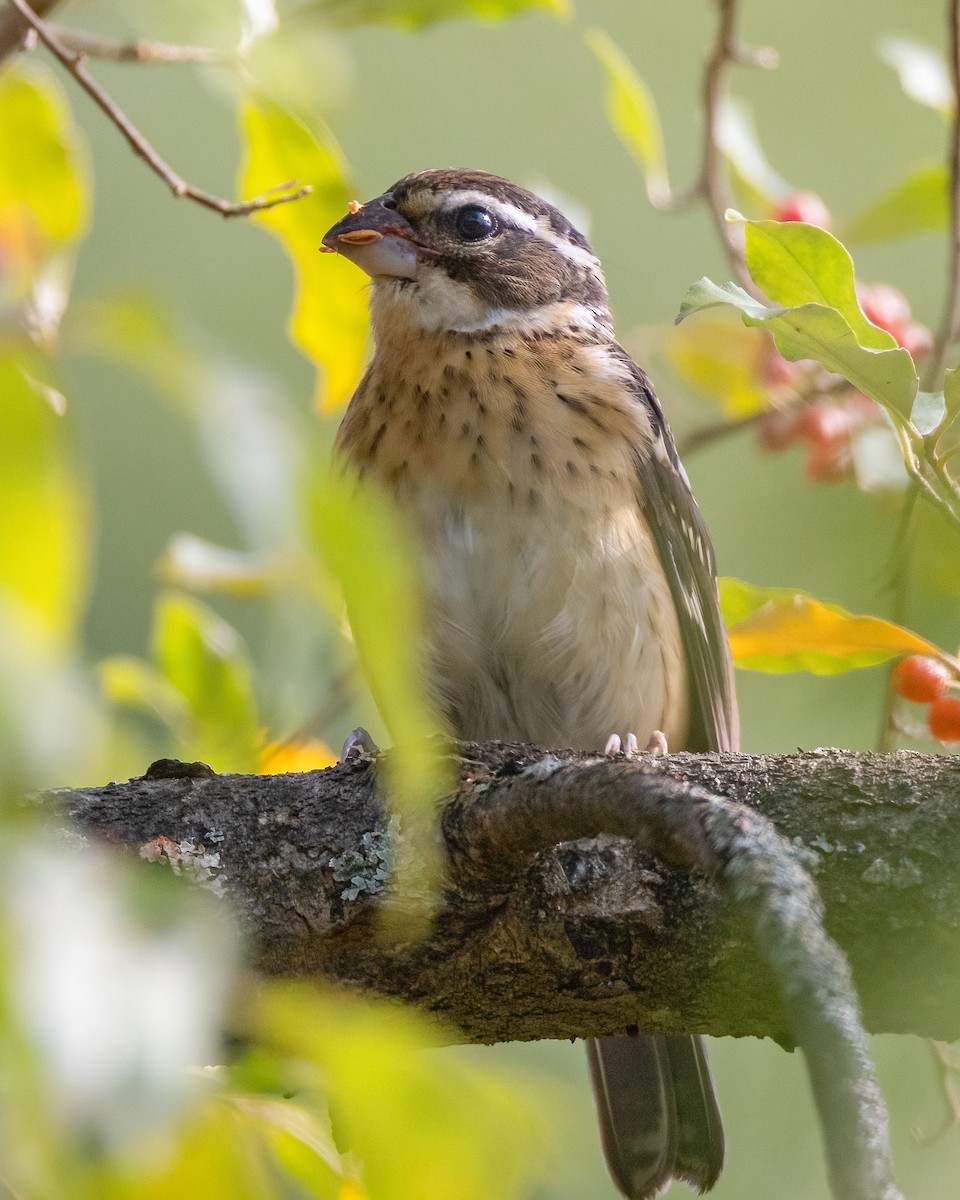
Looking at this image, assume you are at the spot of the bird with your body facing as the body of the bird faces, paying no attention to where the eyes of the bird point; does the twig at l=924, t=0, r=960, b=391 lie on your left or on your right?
on your left

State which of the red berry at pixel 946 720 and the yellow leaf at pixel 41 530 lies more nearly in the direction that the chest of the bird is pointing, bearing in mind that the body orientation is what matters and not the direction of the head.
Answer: the yellow leaf

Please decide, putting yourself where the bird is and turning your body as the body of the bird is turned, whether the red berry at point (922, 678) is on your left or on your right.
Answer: on your left

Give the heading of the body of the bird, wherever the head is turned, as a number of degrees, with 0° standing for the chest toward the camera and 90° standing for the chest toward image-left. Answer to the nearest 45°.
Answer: approximately 45°
